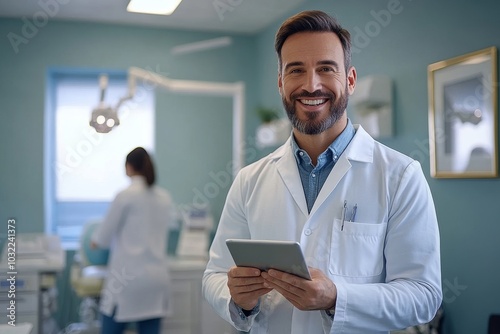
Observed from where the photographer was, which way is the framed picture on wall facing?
facing the viewer and to the left of the viewer

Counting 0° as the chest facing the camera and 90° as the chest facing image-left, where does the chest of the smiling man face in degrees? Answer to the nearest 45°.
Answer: approximately 0°

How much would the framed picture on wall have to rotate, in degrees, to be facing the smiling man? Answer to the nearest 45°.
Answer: approximately 45° to its left

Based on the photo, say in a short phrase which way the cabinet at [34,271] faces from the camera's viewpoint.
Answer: facing the viewer

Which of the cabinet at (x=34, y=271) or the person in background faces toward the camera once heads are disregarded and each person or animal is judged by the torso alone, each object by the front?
the cabinet

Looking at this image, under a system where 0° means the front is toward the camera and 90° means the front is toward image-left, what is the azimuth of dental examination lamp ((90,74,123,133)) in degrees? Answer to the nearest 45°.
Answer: approximately 0°

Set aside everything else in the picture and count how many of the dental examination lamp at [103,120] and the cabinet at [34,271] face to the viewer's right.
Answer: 0
